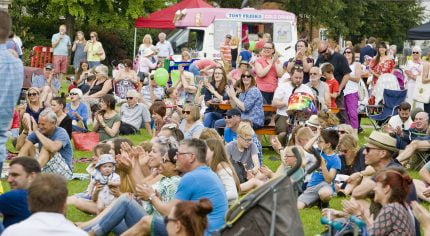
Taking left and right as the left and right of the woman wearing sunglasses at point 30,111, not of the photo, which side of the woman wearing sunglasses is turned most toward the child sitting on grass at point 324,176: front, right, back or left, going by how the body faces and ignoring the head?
left

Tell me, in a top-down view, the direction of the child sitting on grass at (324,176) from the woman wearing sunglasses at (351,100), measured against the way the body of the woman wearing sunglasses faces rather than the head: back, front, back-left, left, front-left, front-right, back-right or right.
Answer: front-left

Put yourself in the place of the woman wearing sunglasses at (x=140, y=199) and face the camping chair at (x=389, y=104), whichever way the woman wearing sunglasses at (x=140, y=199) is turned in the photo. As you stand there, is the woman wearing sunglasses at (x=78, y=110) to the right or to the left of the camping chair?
left

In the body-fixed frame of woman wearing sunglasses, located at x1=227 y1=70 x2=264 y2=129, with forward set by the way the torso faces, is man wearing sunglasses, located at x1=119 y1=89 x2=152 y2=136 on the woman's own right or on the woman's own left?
on the woman's own right

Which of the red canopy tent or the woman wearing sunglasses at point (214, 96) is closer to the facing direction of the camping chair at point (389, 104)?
the woman wearing sunglasses

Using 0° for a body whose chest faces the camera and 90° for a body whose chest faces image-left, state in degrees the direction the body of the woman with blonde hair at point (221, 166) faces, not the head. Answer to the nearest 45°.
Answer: approximately 90°
